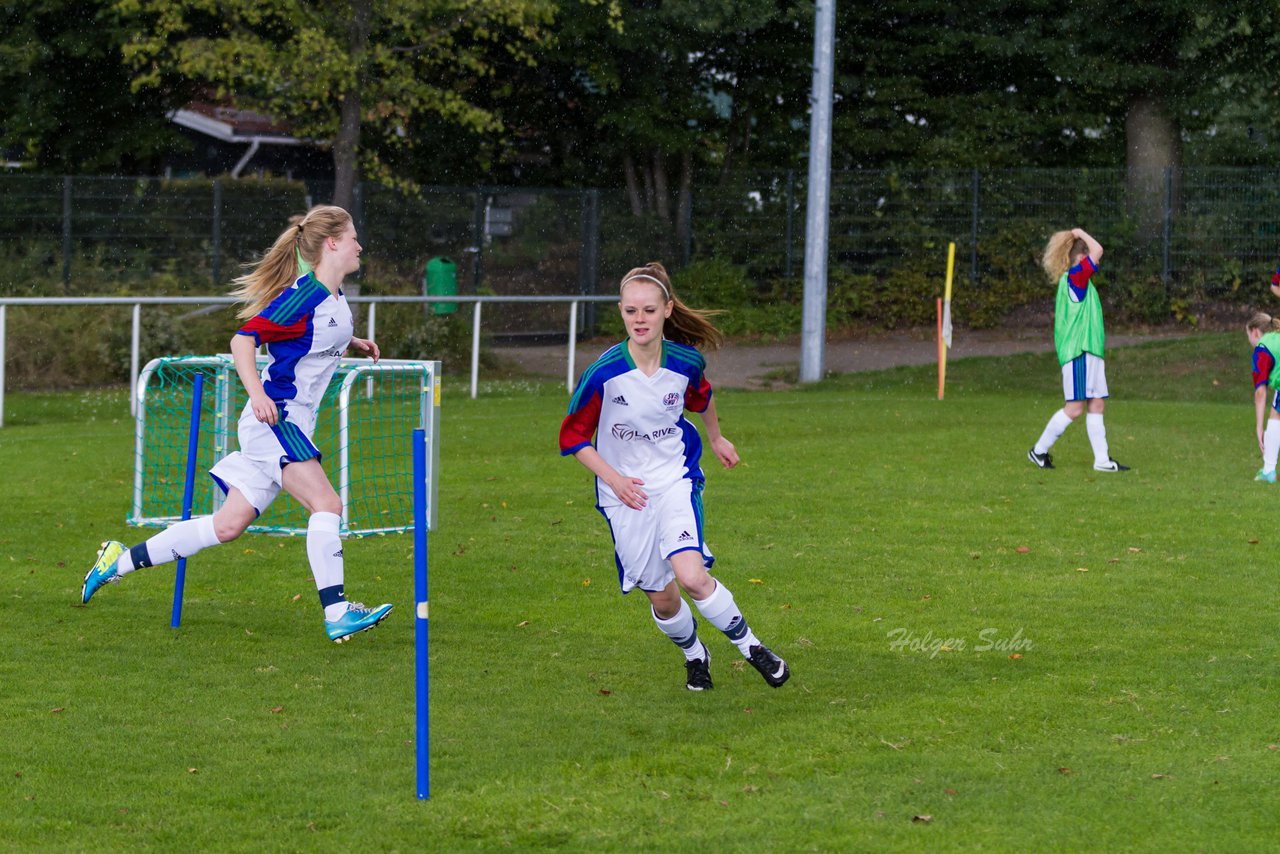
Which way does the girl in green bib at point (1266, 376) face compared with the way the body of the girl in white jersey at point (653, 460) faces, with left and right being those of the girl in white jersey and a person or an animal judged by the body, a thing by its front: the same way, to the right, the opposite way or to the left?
to the right

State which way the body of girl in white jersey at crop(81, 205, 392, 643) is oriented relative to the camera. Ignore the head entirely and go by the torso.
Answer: to the viewer's right

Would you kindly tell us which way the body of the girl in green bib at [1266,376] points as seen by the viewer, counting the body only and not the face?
to the viewer's left

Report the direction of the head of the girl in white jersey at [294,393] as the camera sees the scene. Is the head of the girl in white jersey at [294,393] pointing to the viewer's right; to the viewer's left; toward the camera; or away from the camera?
to the viewer's right

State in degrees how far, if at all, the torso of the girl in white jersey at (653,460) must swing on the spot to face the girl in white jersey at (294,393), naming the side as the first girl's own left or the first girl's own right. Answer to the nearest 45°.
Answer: approximately 135° to the first girl's own right

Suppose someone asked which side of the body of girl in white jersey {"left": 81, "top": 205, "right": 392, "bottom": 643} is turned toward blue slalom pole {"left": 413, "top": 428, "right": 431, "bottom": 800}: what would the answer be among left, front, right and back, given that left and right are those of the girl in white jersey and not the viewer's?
right

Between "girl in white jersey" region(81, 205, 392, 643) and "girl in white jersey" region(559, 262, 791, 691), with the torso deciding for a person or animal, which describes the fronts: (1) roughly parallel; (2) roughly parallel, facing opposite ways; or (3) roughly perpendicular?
roughly perpendicular

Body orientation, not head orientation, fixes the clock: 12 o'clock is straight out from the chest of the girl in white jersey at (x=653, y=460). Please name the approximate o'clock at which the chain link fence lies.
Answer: The chain link fence is roughly at 6 o'clock from the girl in white jersey.

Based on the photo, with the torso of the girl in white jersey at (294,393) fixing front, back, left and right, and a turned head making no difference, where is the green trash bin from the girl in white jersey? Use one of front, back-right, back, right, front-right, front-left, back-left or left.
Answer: left

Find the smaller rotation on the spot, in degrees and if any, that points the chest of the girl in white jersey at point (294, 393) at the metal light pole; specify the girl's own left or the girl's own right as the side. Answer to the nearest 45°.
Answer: approximately 45° to the girl's own left

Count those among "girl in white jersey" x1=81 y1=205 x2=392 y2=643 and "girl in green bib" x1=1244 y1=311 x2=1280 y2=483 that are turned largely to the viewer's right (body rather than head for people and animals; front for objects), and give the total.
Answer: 1
